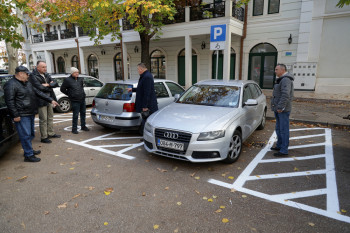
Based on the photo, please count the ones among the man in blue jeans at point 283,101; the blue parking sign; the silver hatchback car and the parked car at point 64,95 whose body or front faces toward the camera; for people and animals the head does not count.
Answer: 1

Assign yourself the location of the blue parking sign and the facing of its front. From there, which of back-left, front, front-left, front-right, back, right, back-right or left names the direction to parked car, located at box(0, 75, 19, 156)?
front-right

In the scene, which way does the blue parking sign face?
toward the camera

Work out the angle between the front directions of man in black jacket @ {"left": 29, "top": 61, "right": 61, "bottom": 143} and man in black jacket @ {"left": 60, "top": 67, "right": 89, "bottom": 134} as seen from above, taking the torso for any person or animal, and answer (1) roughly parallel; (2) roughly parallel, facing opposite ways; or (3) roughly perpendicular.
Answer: roughly parallel

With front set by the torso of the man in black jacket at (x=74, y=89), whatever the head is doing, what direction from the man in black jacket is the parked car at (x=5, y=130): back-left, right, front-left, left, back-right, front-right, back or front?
right

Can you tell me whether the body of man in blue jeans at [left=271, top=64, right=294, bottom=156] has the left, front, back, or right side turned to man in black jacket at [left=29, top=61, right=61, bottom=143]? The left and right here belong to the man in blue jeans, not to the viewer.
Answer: front

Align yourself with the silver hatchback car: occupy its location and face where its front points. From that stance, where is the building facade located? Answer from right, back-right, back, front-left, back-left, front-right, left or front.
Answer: front

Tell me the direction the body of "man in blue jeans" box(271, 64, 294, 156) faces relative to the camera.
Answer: to the viewer's left

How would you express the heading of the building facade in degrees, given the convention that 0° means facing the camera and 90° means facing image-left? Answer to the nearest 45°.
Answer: approximately 45°

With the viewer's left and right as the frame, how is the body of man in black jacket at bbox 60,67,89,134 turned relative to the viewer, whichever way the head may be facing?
facing the viewer and to the right of the viewer

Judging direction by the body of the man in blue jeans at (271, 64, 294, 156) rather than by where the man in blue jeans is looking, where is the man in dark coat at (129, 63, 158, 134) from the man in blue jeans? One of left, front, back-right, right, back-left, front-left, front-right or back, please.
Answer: front

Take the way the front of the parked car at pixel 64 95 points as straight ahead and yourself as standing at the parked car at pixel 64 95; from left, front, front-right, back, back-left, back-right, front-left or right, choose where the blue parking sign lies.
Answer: right

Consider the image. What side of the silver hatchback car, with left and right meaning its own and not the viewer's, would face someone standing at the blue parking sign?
front

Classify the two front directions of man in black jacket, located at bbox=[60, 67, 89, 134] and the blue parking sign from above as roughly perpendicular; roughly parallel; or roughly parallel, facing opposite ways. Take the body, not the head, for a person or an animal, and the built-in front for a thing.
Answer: roughly perpendicular

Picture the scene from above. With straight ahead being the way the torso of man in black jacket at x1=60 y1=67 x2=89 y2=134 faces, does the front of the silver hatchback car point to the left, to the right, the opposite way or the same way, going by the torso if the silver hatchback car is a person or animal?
to the left

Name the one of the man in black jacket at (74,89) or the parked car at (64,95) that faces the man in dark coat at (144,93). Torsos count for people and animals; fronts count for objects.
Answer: the man in black jacket

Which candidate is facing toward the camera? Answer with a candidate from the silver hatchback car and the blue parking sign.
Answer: the blue parking sign

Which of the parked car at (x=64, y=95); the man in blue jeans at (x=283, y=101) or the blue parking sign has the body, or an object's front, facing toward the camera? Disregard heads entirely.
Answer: the blue parking sign

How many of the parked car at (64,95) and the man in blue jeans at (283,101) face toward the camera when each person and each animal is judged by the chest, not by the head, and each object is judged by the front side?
0

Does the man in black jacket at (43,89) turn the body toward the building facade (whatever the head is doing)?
no
